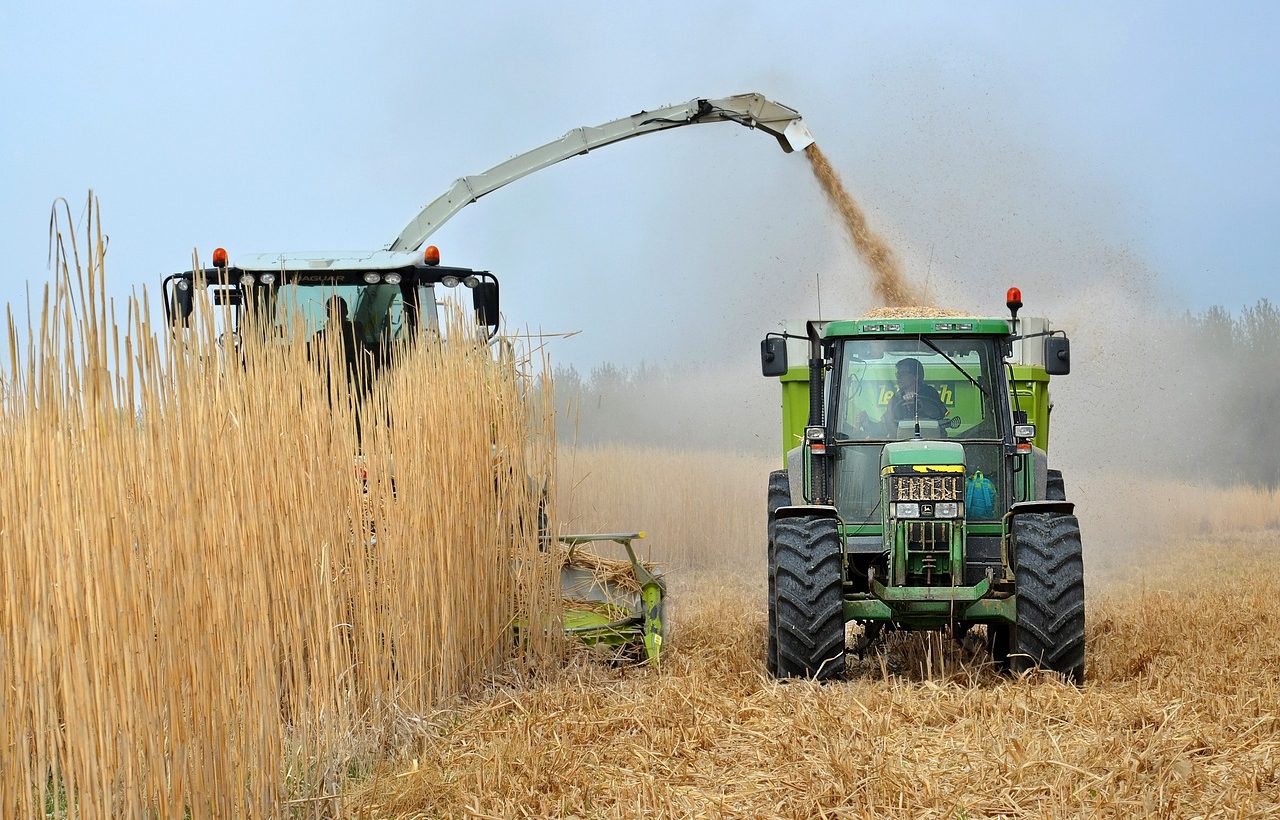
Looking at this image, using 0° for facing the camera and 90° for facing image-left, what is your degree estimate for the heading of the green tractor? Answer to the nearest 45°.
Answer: approximately 0°
